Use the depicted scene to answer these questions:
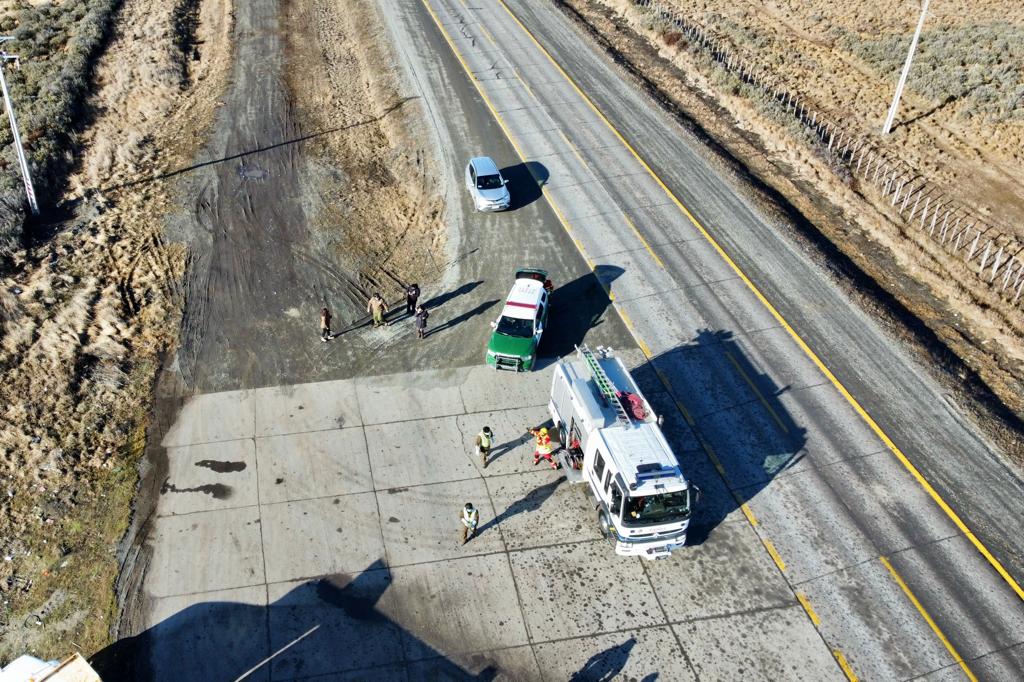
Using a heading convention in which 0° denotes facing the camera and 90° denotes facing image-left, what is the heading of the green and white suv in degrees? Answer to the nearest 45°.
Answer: approximately 0°

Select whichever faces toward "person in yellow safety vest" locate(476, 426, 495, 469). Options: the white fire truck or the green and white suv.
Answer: the green and white suv

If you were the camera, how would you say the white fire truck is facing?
facing the viewer and to the right of the viewer

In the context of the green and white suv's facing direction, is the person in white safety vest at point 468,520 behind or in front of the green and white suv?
in front

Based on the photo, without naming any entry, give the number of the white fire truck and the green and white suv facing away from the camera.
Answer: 0

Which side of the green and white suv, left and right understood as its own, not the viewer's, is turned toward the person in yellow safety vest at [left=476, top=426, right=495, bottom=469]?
front

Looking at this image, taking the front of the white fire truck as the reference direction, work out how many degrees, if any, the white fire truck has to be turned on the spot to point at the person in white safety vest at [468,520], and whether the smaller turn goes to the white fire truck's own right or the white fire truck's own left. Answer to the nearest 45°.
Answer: approximately 90° to the white fire truck's own right

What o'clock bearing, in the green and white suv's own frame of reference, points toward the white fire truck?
The white fire truck is roughly at 11 o'clock from the green and white suv.

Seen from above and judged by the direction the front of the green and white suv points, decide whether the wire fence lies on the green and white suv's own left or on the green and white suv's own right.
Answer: on the green and white suv's own left

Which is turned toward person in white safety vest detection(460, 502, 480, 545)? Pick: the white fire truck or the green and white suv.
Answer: the green and white suv

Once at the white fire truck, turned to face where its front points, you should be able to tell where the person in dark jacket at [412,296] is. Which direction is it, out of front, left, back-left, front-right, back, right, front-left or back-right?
back

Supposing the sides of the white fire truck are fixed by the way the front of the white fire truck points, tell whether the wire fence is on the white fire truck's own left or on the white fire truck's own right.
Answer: on the white fire truck's own left

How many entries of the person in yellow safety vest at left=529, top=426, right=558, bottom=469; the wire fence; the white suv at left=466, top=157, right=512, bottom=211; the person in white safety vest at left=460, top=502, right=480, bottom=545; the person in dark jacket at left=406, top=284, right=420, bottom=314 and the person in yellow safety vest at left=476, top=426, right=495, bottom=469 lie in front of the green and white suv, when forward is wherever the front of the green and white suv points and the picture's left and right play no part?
3

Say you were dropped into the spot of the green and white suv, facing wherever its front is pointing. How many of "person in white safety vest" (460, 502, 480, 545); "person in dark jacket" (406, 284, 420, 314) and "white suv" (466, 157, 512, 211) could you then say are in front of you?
1
